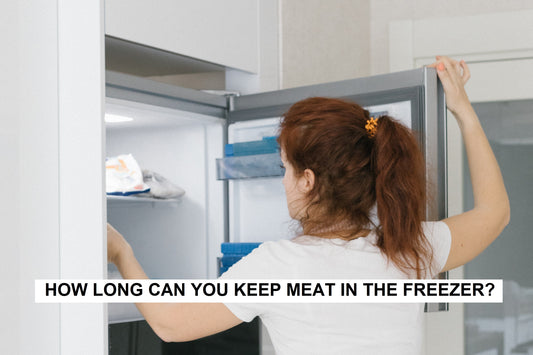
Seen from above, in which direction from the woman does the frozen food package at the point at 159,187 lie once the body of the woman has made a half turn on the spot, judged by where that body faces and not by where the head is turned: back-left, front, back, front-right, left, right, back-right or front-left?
back

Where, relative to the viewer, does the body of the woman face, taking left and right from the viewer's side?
facing away from the viewer and to the left of the viewer

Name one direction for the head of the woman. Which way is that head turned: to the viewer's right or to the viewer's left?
to the viewer's left

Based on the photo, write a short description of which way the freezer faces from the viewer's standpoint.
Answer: facing the viewer and to the right of the viewer

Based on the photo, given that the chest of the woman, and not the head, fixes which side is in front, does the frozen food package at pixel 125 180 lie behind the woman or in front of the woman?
in front

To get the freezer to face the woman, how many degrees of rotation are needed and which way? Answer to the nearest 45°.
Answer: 0° — it already faces them

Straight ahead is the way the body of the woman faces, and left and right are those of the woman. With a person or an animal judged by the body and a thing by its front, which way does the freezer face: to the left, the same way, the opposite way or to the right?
the opposite way
